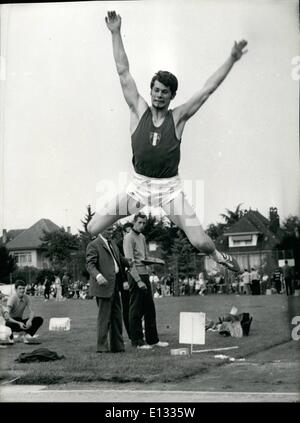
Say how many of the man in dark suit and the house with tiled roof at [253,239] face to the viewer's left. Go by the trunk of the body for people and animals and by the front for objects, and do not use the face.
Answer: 0

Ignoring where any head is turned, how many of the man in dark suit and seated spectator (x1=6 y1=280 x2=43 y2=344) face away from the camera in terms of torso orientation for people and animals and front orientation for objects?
0

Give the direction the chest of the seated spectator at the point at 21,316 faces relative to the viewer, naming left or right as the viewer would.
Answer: facing the viewer and to the right of the viewer

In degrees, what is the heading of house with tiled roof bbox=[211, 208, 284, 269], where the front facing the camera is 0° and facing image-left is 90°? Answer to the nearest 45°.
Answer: approximately 0°

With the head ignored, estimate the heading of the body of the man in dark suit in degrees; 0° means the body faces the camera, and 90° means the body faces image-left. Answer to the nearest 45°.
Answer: approximately 315°

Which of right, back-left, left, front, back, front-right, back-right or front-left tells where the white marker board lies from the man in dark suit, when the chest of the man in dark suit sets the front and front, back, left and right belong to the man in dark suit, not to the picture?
front-left
